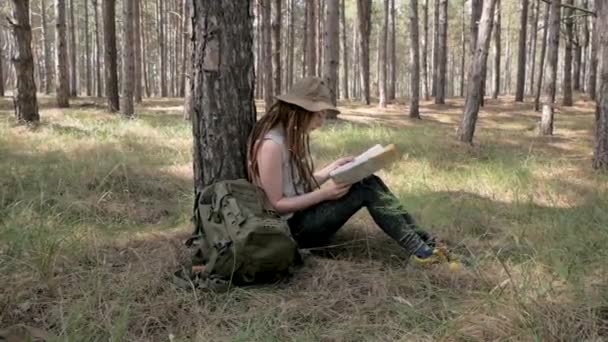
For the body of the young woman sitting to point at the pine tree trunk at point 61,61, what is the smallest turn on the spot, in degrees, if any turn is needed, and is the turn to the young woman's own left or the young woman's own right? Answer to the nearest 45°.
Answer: approximately 135° to the young woman's own left

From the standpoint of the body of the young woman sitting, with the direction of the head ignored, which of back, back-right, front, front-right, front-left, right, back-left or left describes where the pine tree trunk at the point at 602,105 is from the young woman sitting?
front-left

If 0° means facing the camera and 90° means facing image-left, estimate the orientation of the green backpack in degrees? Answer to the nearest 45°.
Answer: approximately 315°

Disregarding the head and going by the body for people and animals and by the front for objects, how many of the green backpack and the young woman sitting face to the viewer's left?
0

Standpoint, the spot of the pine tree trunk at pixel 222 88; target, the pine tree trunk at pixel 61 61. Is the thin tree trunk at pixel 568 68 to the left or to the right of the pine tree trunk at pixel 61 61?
right

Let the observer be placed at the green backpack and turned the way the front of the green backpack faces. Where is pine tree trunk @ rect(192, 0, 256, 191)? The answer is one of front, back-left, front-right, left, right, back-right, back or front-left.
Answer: back-left

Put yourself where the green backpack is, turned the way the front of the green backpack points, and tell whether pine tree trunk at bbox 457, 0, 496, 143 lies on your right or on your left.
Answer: on your left

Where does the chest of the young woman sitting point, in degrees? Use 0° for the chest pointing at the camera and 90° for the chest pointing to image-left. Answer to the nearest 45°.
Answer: approximately 270°

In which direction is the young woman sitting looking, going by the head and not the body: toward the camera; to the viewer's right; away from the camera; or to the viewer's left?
to the viewer's right

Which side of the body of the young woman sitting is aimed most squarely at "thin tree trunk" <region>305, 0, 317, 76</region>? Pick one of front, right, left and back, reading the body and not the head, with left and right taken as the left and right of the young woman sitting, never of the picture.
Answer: left

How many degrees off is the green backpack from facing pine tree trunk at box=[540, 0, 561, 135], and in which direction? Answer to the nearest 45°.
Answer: approximately 90° to its left
